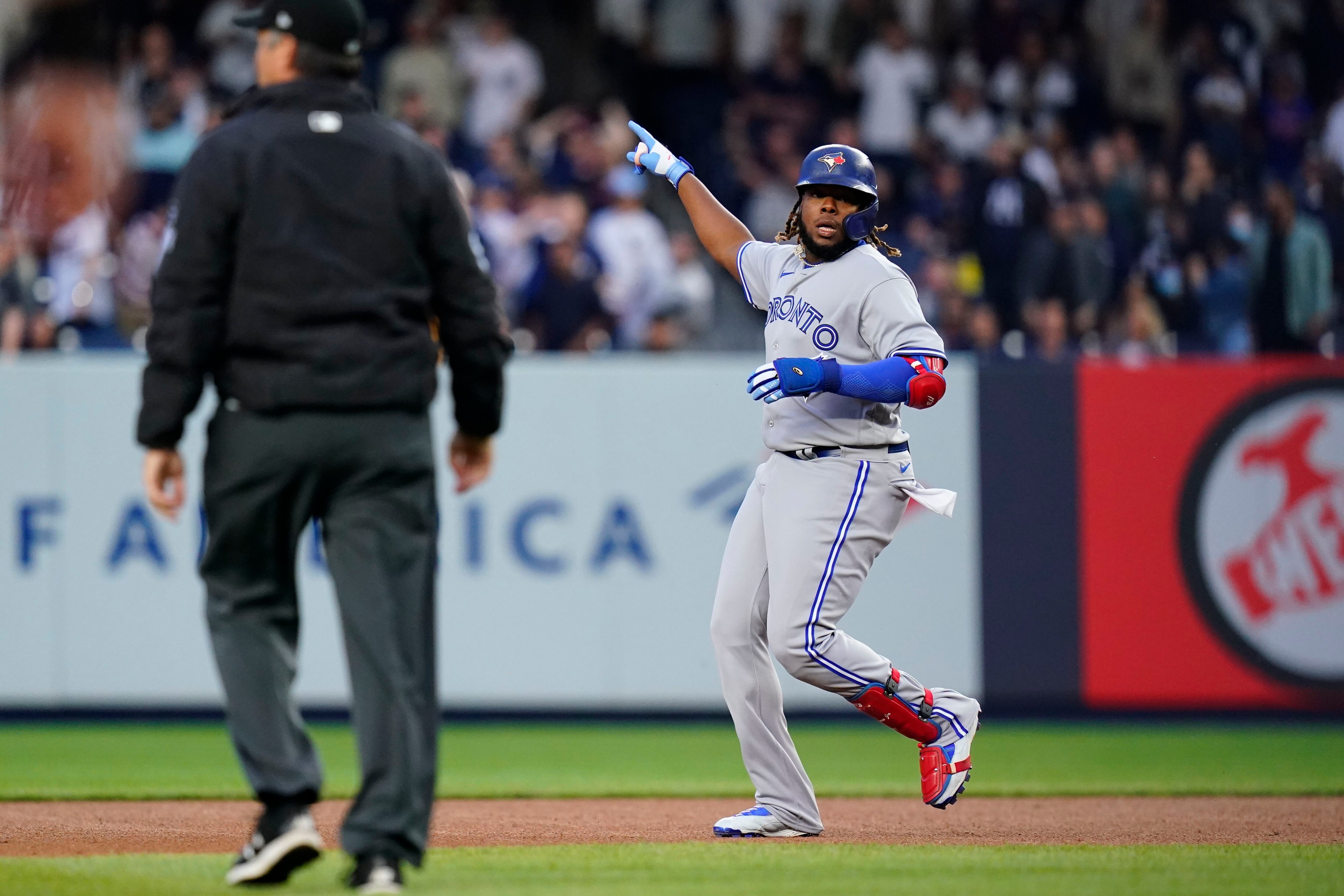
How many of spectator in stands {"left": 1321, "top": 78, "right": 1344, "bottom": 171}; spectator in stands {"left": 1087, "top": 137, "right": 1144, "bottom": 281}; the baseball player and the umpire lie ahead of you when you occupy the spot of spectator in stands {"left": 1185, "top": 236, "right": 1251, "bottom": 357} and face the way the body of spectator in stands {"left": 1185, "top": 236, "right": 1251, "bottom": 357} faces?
2

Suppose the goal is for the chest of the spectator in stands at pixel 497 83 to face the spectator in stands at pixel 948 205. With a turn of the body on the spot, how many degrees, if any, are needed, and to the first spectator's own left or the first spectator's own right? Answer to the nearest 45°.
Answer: approximately 90° to the first spectator's own left

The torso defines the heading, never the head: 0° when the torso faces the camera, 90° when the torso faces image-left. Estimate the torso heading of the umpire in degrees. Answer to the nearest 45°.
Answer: approximately 180°

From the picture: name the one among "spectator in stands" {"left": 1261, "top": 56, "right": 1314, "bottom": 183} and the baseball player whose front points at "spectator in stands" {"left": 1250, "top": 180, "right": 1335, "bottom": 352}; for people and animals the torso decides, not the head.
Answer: "spectator in stands" {"left": 1261, "top": 56, "right": 1314, "bottom": 183}

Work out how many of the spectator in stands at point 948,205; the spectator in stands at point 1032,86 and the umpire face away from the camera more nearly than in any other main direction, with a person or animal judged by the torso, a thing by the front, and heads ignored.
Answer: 1

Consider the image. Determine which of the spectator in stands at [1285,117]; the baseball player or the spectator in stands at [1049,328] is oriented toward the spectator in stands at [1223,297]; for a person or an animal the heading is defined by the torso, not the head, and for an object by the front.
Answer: the spectator in stands at [1285,117]

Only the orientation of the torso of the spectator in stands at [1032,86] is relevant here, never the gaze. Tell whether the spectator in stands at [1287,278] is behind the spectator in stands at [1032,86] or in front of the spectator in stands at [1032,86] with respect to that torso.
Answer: in front
